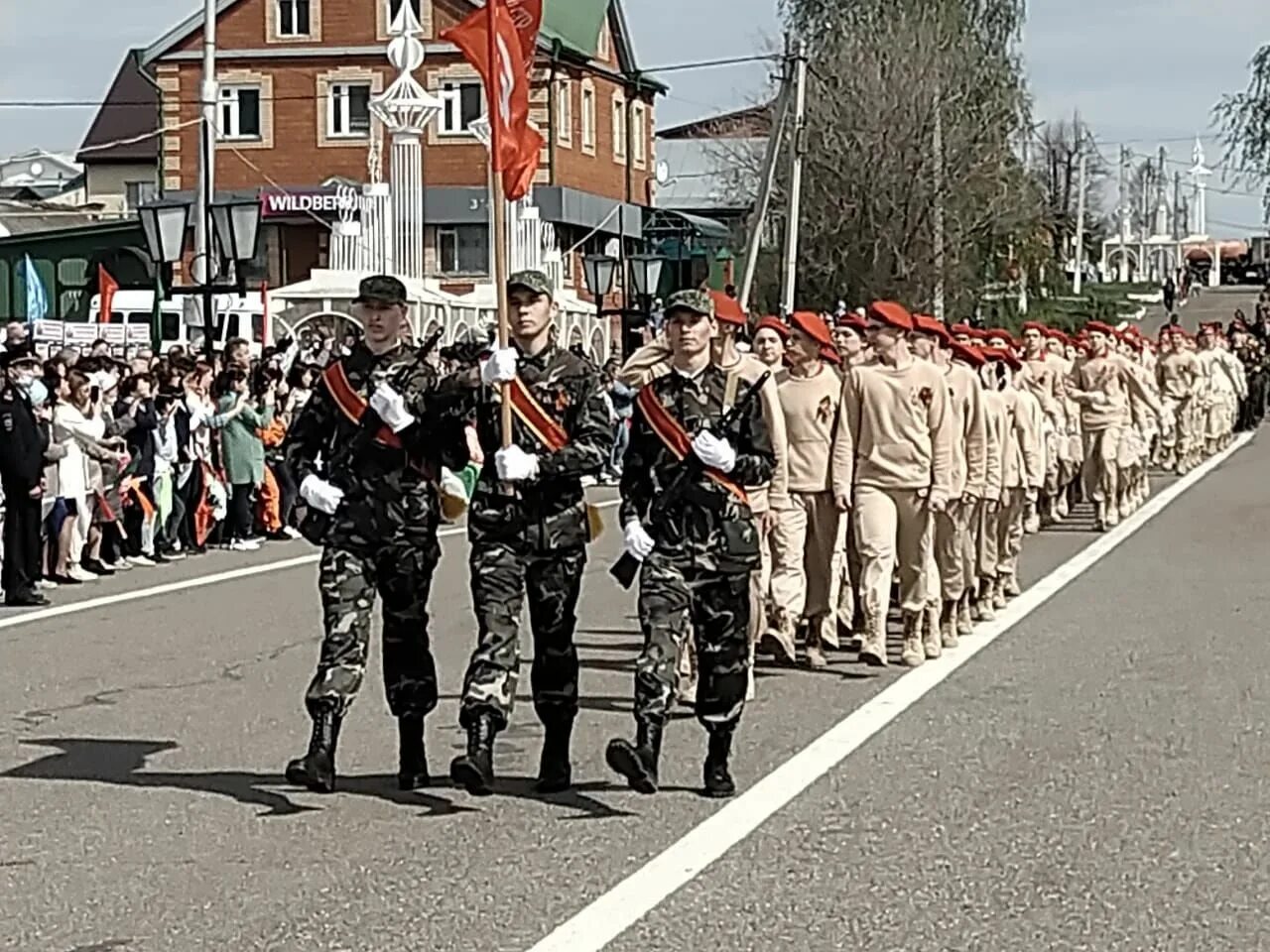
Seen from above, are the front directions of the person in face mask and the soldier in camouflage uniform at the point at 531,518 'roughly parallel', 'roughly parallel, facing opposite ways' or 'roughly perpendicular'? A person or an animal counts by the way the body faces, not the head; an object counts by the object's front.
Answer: roughly perpendicular

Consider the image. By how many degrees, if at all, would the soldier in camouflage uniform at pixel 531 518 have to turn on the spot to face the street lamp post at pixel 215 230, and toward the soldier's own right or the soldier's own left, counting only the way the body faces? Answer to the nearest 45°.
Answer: approximately 135° to the soldier's own right

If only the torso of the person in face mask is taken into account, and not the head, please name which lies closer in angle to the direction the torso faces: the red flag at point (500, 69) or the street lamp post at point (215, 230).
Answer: the red flag

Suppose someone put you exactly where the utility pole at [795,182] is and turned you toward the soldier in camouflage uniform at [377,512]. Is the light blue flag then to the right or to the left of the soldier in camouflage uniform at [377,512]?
right

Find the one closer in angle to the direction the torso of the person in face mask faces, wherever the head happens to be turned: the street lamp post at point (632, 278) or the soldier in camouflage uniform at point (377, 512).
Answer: the soldier in camouflage uniform

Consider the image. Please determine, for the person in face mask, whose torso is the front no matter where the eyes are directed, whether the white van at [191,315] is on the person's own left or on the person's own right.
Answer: on the person's own left

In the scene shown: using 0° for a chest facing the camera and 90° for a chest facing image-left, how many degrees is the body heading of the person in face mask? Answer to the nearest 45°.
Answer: approximately 315°

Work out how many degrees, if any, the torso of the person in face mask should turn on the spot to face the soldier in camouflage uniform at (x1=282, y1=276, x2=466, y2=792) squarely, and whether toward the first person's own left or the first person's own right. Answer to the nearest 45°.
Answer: approximately 45° to the first person's own right

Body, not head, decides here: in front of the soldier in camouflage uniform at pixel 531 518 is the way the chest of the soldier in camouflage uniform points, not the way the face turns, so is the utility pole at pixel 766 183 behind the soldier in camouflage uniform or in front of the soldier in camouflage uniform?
behind

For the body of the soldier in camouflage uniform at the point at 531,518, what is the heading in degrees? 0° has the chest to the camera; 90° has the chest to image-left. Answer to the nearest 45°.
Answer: approximately 45°

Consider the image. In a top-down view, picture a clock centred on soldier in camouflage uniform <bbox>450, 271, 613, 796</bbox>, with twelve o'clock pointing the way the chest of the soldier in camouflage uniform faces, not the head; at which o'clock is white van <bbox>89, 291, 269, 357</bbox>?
The white van is roughly at 4 o'clock from the soldier in camouflage uniform.
